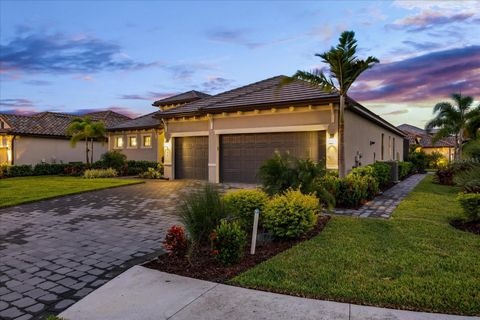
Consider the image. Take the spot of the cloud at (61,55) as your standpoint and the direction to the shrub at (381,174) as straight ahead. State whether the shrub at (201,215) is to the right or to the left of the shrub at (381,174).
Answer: right

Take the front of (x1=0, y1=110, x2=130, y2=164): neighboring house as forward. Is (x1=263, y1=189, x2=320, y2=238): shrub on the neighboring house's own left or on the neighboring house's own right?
on the neighboring house's own left

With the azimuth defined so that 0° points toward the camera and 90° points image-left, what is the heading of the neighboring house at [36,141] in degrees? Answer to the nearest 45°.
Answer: approximately 45°

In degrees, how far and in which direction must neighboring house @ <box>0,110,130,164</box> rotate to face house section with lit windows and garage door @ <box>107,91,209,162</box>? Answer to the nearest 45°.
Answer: approximately 90° to its left

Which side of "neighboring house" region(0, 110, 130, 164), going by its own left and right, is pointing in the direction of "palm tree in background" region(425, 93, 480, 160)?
left

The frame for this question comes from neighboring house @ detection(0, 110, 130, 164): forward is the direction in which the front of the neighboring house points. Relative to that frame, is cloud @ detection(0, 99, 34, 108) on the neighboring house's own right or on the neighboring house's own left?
on the neighboring house's own right

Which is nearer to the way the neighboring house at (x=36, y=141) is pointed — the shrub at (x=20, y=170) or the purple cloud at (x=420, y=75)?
the shrub

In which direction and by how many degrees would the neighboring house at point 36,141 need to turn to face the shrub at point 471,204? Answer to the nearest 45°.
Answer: approximately 45° to its left

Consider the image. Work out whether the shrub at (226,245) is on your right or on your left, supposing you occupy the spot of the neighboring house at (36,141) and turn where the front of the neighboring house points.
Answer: on your left

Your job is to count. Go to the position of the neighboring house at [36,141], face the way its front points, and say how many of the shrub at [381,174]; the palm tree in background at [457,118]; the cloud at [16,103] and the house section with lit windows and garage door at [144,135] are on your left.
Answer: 3
